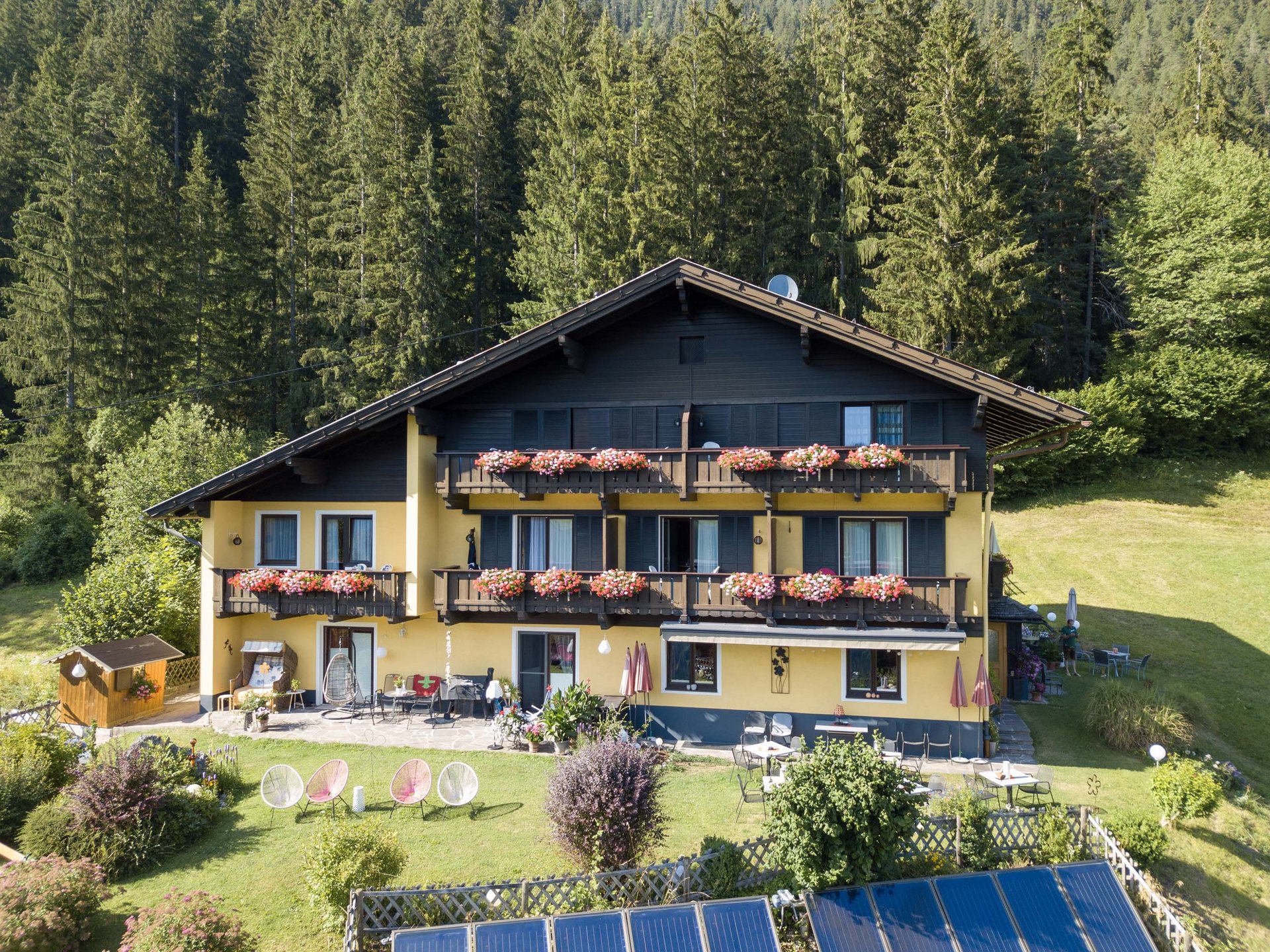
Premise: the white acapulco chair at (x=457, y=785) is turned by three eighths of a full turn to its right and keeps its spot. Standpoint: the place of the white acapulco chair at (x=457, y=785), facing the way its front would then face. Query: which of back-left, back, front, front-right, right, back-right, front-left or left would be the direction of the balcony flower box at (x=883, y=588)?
back-right

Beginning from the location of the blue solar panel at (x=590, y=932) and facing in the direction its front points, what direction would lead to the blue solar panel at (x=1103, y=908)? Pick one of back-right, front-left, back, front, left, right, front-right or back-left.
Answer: left

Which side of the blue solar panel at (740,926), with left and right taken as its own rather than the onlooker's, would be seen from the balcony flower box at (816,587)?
back

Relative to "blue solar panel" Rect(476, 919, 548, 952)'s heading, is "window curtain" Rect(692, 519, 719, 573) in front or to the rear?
to the rear

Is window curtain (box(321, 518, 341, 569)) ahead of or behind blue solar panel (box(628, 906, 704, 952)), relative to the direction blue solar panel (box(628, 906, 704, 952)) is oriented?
behind

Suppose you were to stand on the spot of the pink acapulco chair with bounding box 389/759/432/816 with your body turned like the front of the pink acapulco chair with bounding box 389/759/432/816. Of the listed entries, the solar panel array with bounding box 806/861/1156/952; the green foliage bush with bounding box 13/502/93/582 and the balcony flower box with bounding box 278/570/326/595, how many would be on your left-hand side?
1

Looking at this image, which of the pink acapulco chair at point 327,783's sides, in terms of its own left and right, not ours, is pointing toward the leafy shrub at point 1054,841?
left

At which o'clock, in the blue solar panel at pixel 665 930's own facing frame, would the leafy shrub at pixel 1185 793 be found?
The leafy shrub is roughly at 8 o'clock from the blue solar panel.

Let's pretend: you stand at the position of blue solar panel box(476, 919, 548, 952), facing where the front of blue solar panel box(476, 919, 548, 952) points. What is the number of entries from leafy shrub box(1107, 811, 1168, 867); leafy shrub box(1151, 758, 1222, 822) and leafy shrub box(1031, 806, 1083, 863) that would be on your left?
3

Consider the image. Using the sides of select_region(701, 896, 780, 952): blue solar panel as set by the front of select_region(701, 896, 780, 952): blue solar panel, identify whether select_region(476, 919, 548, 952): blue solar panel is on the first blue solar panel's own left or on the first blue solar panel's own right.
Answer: on the first blue solar panel's own right

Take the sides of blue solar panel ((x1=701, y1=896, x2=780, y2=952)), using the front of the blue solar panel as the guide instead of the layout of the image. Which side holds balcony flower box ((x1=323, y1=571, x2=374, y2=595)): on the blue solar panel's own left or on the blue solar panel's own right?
on the blue solar panel's own right
